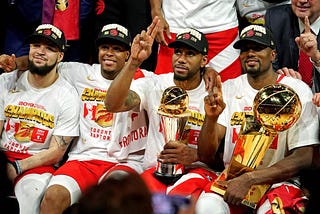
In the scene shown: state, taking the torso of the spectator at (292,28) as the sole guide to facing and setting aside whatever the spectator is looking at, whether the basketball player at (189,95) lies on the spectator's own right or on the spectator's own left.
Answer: on the spectator's own right

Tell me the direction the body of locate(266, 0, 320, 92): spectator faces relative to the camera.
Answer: toward the camera

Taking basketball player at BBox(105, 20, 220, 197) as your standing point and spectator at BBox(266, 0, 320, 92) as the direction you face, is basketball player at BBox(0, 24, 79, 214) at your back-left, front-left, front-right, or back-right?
back-left

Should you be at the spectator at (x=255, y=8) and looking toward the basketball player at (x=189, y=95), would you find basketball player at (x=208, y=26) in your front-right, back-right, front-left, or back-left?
front-right

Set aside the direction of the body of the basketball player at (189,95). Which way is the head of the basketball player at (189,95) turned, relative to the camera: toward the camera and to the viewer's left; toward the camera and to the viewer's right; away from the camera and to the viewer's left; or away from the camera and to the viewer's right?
toward the camera and to the viewer's left

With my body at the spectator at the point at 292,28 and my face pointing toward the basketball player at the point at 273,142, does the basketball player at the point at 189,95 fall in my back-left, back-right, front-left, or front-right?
front-right

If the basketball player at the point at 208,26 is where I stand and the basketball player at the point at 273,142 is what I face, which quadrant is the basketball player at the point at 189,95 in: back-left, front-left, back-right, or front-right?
front-right

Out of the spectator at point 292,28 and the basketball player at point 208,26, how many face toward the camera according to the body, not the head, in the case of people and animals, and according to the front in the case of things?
2

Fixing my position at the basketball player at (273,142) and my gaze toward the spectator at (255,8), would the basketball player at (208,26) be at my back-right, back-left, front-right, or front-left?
front-left

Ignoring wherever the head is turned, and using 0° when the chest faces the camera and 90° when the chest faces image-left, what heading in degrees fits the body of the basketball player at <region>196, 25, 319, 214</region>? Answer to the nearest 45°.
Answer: approximately 45°
